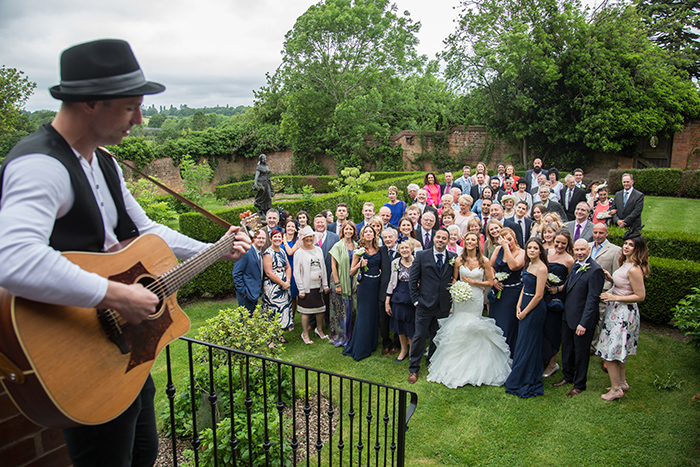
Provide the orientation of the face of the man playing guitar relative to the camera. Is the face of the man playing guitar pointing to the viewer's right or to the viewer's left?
to the viewer's right

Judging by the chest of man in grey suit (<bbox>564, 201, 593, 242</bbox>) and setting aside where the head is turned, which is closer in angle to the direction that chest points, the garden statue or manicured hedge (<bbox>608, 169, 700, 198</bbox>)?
the garden statue

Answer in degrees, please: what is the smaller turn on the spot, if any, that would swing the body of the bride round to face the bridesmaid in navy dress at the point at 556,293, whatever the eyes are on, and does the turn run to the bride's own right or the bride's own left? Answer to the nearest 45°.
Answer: approximately 90° to the bride's own left

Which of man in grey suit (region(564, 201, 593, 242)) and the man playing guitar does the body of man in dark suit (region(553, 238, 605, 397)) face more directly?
the man playing guitar

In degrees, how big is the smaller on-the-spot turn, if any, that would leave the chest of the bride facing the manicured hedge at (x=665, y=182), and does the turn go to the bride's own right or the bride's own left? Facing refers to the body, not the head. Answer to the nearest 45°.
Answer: approximately 135° to the bride's own left

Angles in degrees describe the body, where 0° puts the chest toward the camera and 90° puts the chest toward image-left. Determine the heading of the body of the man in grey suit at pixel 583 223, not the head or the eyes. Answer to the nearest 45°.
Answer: approximately 45°

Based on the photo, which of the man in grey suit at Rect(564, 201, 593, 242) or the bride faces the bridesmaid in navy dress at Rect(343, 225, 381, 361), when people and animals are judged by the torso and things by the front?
the man in grey suit
